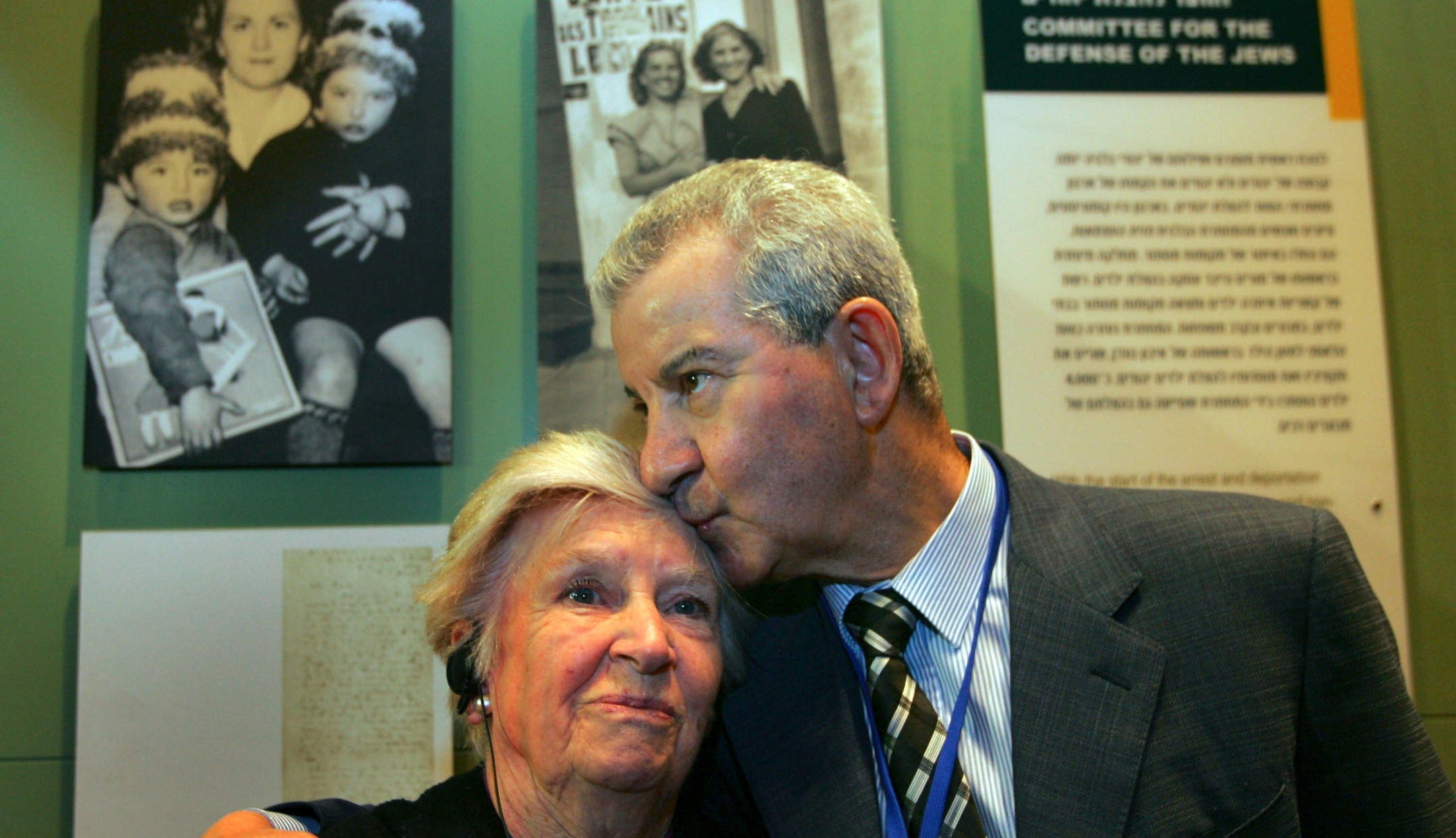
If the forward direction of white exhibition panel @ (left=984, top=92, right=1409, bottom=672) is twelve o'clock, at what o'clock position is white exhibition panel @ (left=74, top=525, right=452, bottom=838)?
white exhibition panel @ (left=74, top=525, right=452, bottom=838) is roughly at 2 o'clock from white exhibition panel @ (left=984, top=92, right=1409, bottom=672).

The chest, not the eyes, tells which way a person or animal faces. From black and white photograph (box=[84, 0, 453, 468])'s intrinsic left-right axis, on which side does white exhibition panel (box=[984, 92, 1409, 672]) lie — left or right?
on its left

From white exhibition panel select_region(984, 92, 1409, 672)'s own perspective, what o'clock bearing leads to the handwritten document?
The handwritten document is roughly at 2 o'clock from the white exhibition panel.

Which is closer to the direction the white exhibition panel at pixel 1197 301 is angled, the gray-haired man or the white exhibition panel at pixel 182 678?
the gray-haired man

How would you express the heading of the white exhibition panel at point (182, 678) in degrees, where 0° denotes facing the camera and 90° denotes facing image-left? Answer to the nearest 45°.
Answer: approximately 0°

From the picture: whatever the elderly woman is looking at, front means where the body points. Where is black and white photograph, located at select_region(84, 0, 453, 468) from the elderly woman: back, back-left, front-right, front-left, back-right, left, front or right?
back

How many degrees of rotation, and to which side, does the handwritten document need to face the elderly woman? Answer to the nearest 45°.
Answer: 0° — it already faces them

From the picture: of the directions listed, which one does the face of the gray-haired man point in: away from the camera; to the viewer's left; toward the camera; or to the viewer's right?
to the viewer's left

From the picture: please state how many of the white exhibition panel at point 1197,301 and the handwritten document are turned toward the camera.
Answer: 2

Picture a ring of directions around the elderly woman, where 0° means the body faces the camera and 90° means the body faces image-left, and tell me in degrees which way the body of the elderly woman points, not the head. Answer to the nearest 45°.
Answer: approximately 315°

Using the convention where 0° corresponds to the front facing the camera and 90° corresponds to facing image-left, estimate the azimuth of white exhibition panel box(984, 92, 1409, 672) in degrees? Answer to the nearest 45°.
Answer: approximately 0°
